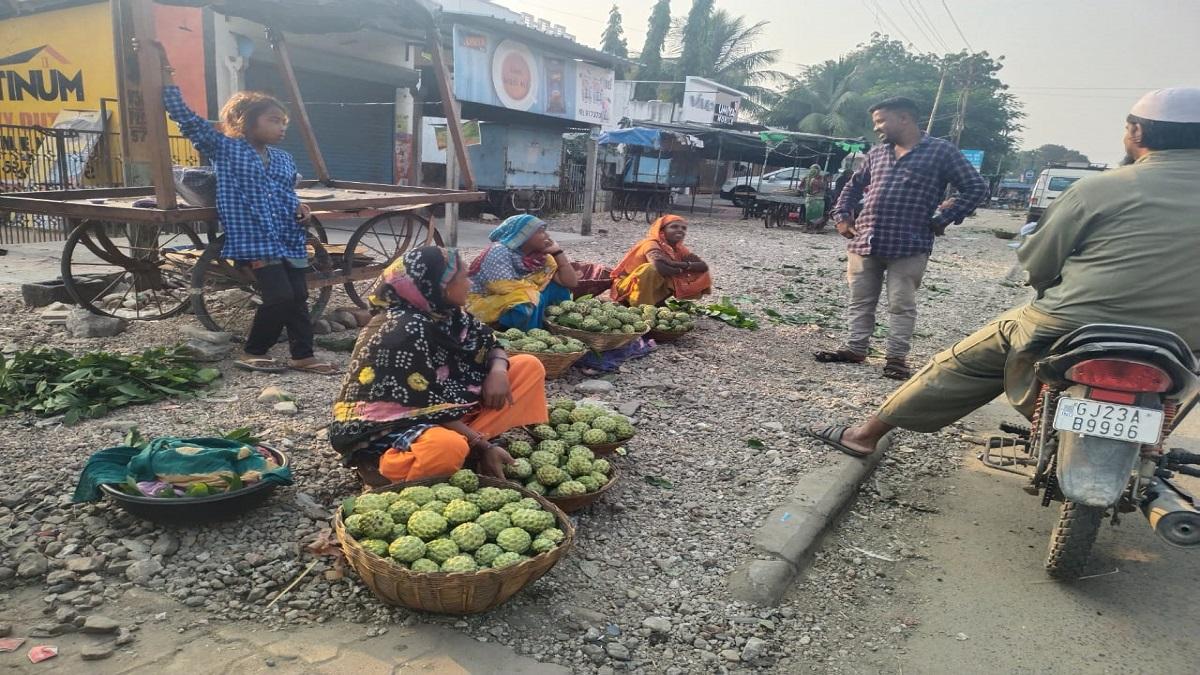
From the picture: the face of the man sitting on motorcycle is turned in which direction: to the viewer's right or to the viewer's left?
to the viewer's left

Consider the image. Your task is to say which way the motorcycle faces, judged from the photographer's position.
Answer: facing away from the viewer

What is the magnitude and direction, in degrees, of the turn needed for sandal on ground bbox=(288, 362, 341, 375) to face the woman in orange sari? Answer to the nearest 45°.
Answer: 0° — it already faces them

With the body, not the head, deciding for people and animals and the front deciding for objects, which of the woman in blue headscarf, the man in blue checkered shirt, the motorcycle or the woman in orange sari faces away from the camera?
the motorcycle

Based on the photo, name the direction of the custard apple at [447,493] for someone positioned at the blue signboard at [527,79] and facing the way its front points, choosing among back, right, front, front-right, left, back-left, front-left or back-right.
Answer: front-right

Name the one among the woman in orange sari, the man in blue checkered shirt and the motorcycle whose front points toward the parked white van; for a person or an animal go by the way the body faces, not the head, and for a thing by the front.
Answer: the motorcycle

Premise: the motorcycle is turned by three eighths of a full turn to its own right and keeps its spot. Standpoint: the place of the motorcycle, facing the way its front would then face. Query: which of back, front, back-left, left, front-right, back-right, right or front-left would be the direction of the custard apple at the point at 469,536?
right

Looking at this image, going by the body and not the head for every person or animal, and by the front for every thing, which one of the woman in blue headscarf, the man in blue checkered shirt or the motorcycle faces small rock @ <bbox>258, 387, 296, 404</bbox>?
the man in blue checkered shirt

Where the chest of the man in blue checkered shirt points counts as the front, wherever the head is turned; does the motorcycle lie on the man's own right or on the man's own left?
on the man's own left

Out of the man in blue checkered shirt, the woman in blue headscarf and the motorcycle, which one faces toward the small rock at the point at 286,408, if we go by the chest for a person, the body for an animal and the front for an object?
the man in blue checkered shirt

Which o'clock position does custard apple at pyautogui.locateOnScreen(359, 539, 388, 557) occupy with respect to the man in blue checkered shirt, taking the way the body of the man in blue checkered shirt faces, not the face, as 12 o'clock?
The custard apple is roughly at 11 o'clock from the man in blue checkered shirt.
